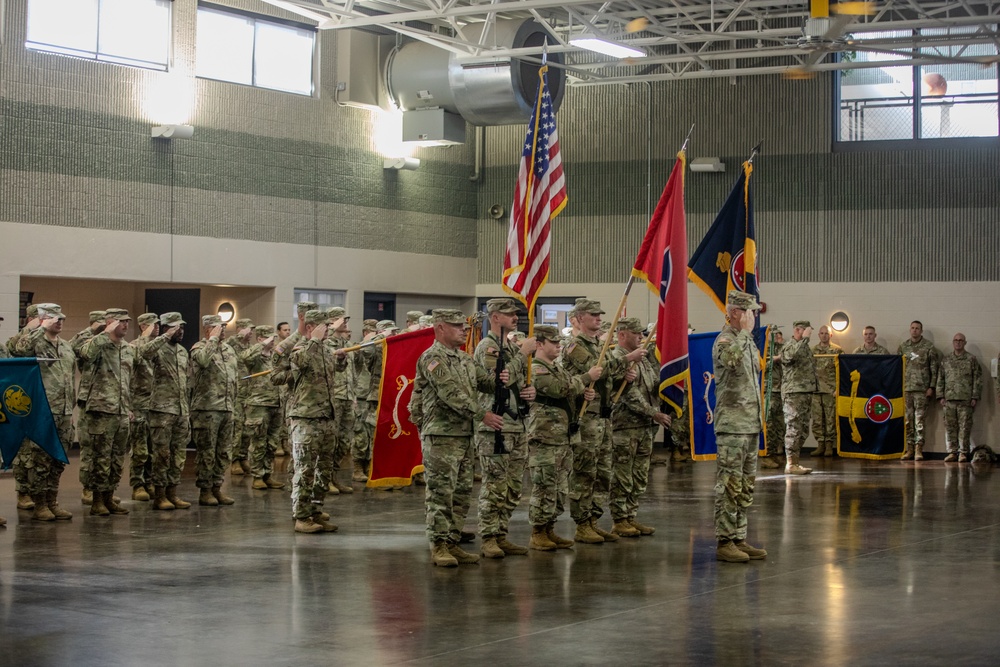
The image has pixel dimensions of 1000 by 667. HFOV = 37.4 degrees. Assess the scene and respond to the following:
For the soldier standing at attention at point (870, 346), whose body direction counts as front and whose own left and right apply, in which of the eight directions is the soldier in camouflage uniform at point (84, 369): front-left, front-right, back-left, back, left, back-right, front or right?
front-right

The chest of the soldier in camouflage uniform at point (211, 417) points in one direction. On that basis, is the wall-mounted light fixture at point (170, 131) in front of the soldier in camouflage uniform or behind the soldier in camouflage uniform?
behind

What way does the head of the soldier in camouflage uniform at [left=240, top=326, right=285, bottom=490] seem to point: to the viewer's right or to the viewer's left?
to the viewer's right

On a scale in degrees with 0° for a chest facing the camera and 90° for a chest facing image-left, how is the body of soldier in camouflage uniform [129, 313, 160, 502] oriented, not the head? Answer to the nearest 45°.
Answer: approximately 315°

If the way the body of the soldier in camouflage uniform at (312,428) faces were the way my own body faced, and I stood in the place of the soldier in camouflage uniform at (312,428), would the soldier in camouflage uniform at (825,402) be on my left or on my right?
on my left

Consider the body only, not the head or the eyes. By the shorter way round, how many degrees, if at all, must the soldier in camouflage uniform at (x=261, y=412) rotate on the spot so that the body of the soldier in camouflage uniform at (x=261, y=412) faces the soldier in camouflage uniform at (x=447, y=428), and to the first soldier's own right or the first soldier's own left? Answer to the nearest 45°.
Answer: approximately 45° to the first soldier's own right

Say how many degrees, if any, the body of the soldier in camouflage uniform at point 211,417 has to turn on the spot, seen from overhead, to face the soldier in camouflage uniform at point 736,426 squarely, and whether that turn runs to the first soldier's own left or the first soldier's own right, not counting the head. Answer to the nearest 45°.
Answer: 0° — they already face them

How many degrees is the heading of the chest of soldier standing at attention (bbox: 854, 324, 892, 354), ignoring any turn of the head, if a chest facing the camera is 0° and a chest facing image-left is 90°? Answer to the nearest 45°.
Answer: approximately 0°

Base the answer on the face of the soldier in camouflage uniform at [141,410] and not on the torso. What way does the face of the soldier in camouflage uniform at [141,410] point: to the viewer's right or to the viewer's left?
to the viewer's right

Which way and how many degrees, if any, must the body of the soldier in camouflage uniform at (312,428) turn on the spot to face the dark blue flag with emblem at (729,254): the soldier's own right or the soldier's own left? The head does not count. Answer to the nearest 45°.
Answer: approximately 45° to the soldier's own left
